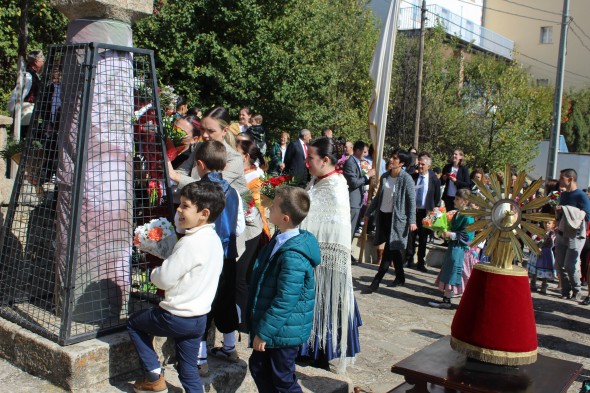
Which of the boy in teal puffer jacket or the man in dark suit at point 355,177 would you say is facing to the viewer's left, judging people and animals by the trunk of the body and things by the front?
the boy in teal puffer jacket

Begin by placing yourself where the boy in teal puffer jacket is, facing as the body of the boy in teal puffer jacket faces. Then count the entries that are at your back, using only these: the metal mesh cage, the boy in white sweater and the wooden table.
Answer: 1

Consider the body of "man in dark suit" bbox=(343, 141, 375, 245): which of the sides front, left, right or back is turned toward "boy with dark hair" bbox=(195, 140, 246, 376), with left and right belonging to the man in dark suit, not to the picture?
right

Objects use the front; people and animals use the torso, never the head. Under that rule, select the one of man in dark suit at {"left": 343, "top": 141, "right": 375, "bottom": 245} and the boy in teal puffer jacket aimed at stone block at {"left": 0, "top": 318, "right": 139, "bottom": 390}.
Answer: the boy in teal puffer jacket

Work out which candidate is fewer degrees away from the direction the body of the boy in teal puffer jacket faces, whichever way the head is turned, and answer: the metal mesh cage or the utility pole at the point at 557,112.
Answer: the metal mesh cage

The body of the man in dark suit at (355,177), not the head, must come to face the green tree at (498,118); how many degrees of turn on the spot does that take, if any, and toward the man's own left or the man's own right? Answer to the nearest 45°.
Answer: approximately 90° to the man's own left

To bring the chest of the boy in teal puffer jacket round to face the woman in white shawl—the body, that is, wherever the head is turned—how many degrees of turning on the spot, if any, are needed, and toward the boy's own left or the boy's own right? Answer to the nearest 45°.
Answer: approximately 90° to the boy's own right

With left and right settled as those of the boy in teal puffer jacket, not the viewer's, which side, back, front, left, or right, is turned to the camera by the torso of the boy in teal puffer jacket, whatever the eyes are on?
left

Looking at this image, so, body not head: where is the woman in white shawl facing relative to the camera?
to the viewer's left

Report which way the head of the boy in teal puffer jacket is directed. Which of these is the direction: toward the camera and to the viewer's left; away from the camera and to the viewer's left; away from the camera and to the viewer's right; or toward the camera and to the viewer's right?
away from the camera and to the viewer's left

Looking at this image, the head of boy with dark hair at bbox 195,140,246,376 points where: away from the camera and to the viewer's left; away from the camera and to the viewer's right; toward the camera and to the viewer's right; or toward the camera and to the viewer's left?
away from the camera and to the viewer's left

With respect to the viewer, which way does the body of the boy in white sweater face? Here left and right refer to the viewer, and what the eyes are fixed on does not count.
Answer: facing to the left of the viewer

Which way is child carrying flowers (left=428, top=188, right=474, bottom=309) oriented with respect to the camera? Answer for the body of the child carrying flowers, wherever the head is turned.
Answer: to the viewer's left
